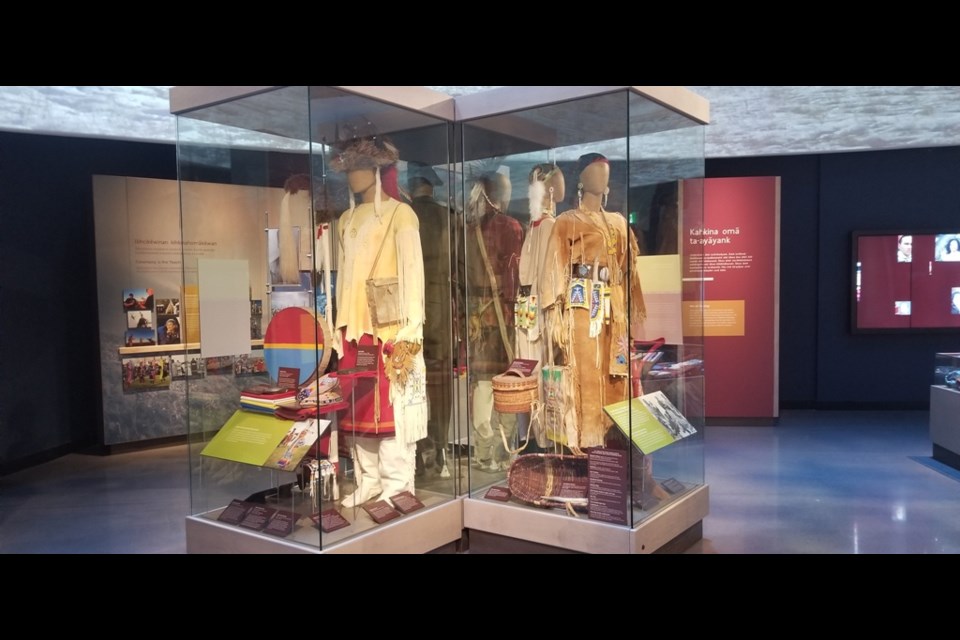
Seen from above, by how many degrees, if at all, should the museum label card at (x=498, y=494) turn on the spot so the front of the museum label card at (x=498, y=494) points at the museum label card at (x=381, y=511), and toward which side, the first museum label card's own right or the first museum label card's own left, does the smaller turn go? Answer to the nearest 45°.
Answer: approximately 45° to the first museum label card's own right

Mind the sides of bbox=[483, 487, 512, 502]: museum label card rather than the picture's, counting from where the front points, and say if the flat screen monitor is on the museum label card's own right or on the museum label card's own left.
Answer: on the museum label card's own left

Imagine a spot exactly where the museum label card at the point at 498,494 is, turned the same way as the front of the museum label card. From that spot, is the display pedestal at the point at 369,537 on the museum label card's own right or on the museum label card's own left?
on the museum label card's own right

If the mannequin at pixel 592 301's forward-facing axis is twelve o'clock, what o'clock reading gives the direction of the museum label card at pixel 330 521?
The museum label card is roughly at 2 o'clock from the mannequin.

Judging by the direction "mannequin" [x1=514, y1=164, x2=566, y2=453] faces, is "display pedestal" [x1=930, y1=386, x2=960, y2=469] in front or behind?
behind

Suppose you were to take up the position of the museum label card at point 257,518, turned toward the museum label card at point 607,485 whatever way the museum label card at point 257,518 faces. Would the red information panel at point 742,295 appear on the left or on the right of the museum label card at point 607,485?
left

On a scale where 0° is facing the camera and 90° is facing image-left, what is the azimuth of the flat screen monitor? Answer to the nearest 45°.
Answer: approximately 0°
